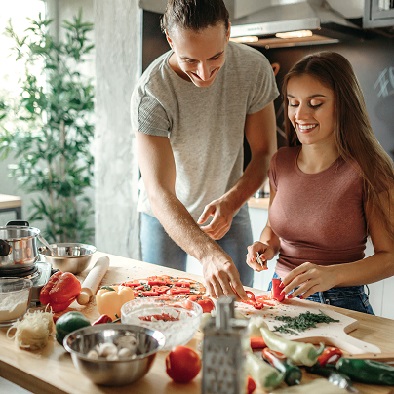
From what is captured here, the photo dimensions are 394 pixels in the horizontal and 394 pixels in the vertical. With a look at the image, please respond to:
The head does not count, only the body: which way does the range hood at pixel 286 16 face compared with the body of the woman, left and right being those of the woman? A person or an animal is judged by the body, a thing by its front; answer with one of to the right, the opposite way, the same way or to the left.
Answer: the same way

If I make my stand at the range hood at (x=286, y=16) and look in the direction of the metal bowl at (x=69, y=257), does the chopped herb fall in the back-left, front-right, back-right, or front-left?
front-left

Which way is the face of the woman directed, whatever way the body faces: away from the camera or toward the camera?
toward the camera

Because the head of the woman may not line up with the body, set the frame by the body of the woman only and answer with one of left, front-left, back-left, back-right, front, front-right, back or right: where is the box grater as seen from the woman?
front-left

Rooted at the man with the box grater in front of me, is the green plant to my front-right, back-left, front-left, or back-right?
back-right

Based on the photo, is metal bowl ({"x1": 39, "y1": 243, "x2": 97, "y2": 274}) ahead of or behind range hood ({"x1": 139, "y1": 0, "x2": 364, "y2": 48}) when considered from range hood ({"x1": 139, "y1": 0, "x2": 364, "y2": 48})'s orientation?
ahead

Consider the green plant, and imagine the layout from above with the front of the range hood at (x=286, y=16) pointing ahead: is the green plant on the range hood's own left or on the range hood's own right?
on the range hood's own right

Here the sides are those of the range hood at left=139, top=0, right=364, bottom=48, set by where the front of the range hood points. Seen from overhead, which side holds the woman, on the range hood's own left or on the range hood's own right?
on the range hood's own left

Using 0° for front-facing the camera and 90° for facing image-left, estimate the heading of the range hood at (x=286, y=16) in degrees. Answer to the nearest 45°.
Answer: approximately 45°

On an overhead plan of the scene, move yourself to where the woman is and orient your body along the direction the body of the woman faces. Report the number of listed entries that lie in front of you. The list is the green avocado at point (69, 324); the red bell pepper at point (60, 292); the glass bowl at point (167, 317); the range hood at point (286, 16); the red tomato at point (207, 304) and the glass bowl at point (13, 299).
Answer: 5

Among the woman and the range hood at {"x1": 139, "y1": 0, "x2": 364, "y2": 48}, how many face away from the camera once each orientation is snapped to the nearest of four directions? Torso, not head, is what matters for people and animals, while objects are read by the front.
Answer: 0

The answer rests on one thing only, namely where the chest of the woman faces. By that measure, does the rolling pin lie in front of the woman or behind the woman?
in front

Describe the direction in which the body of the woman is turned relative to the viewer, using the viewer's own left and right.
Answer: facing the viewer and to the left of the viewer

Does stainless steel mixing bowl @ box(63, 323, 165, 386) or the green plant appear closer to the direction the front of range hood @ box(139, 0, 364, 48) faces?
the stainless steel mixing bowl

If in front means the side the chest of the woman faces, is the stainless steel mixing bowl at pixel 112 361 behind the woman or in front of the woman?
in front
